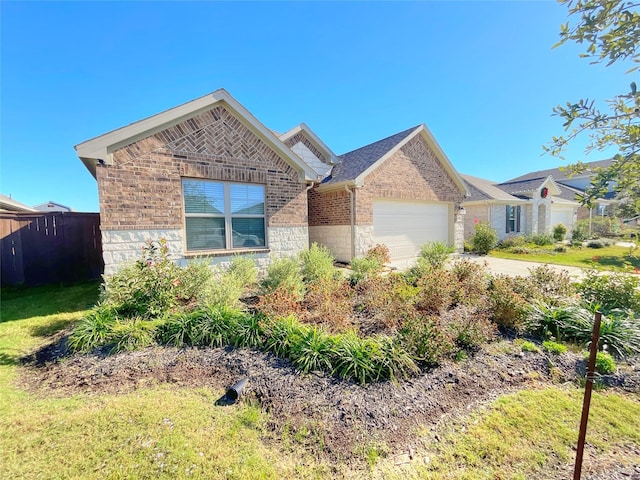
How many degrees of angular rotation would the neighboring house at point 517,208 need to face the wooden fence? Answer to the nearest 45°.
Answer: approximately 90° to its right

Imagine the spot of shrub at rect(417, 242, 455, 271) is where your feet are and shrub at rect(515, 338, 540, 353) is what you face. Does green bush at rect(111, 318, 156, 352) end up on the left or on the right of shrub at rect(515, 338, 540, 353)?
right

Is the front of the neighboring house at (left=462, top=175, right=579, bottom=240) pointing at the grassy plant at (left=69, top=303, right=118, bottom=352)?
no

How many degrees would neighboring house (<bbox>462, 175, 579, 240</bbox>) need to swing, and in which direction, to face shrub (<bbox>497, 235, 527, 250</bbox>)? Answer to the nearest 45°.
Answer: approximately 45° to its right

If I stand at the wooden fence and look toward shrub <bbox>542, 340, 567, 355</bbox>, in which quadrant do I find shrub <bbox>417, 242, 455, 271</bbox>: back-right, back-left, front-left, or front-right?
front-left

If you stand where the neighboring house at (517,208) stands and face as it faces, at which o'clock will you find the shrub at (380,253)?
The shrub is roughly at 2 o'clock from the neighboring house.

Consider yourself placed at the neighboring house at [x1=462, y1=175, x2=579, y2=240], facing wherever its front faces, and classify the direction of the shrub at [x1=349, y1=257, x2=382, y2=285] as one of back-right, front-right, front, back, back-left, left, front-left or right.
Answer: front-right

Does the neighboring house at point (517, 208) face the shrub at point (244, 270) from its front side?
no

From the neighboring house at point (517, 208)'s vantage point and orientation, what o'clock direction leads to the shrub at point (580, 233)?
The shrub is roughly at 9 o'clock from the neighboring house.

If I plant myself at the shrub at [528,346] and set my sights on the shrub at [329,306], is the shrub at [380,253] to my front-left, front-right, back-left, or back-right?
front-right

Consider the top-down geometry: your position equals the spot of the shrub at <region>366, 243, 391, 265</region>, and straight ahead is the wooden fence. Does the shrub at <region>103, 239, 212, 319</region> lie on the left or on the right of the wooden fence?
left

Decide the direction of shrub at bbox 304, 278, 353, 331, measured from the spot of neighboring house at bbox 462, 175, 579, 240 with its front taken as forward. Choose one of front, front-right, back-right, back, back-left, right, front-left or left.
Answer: front-right

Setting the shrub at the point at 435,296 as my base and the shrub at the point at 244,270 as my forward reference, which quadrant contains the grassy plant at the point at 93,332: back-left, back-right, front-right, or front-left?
front-left

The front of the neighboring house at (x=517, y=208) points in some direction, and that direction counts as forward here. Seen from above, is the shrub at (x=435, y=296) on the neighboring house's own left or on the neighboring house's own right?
on the neighboring house's own right

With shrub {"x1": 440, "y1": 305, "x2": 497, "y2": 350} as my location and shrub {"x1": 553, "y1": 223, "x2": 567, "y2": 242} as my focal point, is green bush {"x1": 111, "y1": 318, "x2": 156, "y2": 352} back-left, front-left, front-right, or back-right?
back-left

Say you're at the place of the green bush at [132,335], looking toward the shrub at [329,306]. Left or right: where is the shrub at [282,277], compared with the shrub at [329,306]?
left

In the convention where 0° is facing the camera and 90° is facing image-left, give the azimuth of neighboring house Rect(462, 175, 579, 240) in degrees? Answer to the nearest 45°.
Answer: approximately 315°
